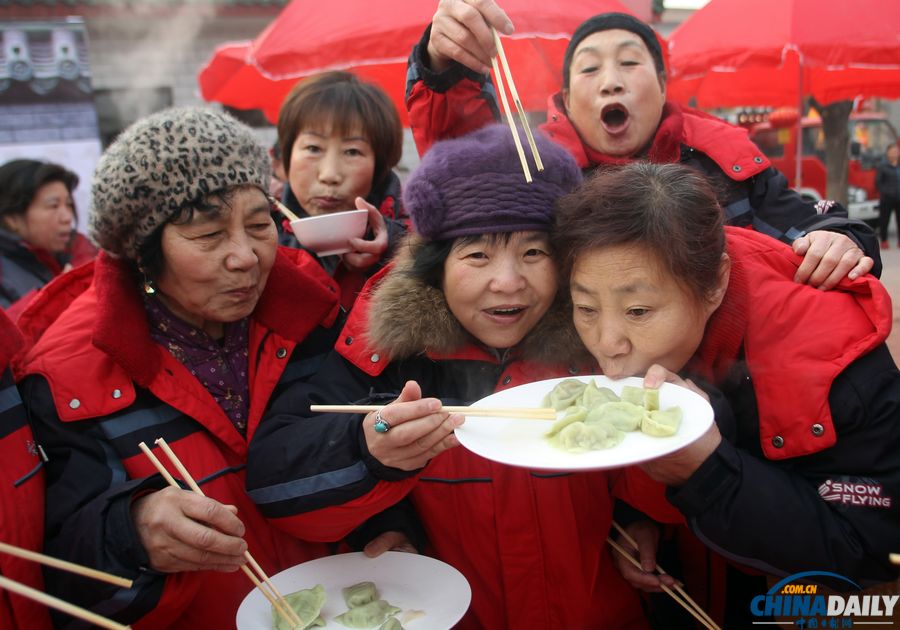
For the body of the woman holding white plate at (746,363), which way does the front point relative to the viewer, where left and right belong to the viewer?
facing the viewer and to the left of the viewer

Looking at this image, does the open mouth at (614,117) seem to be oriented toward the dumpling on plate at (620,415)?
yes

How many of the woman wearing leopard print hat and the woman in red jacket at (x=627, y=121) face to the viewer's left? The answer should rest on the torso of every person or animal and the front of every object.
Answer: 0

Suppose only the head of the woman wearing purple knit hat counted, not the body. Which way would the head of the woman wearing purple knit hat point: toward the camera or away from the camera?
toward the camera

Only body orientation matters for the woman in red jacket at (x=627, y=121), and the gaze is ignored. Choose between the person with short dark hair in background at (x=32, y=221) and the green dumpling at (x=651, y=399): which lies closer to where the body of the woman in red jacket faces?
the green dumpling

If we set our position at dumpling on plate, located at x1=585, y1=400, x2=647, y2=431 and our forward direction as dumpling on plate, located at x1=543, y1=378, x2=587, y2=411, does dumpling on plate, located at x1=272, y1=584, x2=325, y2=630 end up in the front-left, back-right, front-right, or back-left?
front-left

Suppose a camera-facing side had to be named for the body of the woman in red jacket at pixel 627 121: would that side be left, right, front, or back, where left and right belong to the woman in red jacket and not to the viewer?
front

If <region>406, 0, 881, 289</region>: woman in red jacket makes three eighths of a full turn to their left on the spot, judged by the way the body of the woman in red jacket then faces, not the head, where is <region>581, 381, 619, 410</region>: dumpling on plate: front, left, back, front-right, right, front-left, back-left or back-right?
back-right

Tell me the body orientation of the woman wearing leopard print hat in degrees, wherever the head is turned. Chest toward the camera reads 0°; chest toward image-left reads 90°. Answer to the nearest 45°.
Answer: approximately 315°

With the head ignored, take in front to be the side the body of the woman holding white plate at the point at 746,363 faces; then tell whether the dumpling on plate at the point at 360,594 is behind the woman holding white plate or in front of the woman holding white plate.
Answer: in front

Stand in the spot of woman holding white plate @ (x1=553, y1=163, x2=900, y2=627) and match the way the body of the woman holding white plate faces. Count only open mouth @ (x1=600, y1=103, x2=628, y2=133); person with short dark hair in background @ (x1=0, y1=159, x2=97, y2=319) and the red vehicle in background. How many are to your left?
0

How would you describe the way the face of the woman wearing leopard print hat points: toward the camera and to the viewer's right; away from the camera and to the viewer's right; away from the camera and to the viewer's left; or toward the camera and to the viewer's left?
toward the camera and to the viewer's right

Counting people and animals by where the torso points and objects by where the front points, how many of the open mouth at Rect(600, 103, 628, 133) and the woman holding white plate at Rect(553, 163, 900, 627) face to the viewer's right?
0

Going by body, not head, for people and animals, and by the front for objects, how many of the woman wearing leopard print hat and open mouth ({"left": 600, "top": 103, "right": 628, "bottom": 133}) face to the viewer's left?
0
